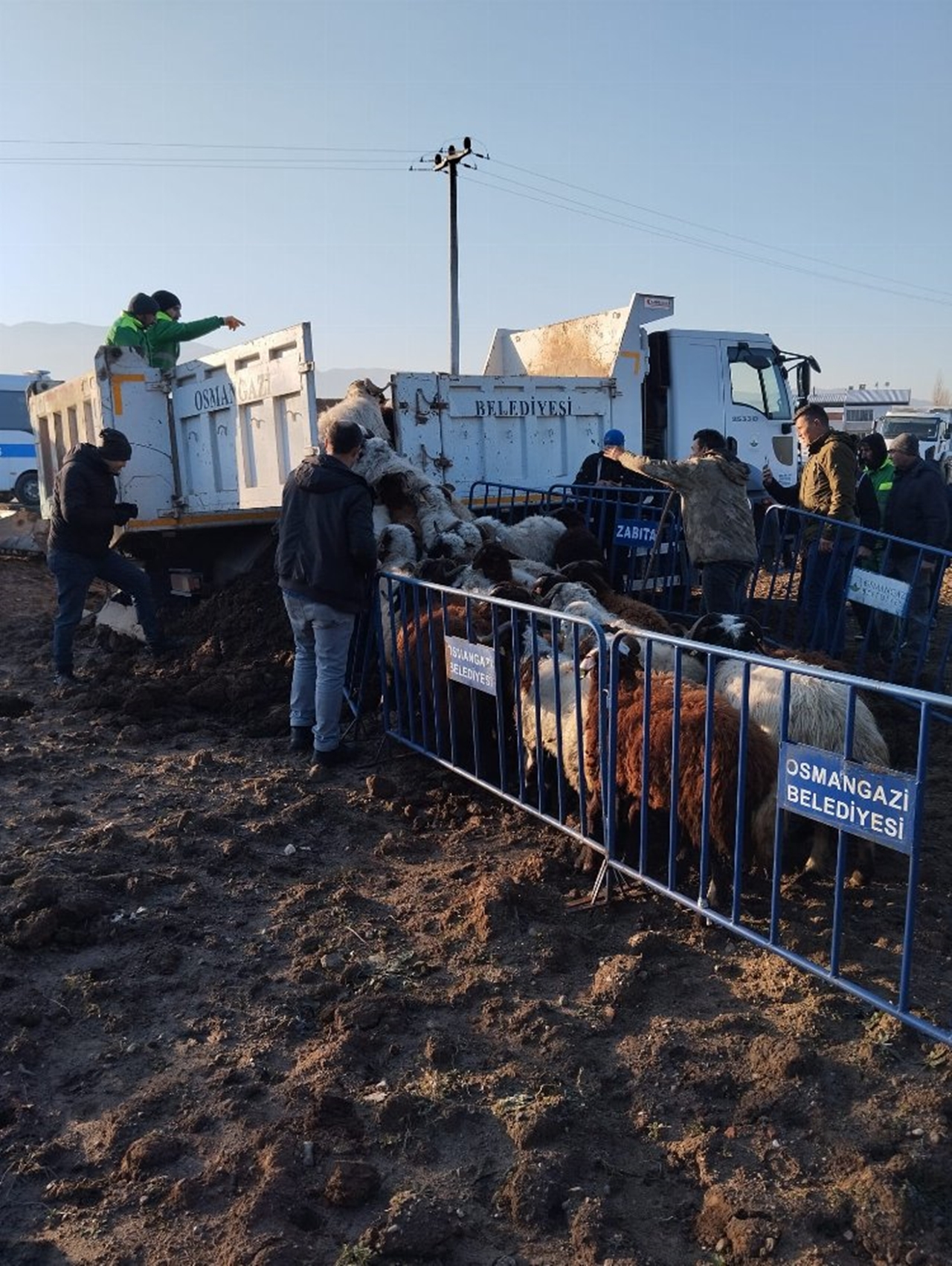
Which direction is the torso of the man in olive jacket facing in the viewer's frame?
to the viewer's left

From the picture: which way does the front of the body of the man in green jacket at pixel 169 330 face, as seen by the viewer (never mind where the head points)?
to the viewer's right

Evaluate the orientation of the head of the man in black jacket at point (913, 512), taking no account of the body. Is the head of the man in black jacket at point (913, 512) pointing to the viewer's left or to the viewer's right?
to the viewer's left

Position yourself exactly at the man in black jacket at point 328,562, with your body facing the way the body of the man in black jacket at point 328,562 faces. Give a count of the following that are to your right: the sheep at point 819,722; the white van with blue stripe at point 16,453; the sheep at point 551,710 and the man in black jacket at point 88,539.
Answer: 2

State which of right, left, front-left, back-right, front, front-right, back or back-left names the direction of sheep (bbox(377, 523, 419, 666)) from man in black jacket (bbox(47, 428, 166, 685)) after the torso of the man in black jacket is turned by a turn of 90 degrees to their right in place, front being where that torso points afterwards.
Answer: front-left

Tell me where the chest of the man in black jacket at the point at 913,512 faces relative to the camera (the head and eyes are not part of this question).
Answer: to the viewer's left

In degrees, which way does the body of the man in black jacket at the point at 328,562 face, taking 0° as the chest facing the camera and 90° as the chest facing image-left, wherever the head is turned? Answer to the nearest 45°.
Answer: approximately 225°

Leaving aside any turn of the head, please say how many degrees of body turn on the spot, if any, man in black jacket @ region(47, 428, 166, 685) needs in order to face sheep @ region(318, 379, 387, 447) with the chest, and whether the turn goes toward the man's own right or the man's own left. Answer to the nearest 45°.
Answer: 0° — they already face it

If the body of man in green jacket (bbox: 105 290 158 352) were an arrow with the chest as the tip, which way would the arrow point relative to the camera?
to the viewer's right

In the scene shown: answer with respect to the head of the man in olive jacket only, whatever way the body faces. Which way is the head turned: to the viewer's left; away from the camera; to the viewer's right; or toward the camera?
to the viewer's left

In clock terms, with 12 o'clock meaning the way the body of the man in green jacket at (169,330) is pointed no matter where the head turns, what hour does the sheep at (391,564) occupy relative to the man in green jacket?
The sheep is roughly at 2 o'clock from the man in green jacket.
